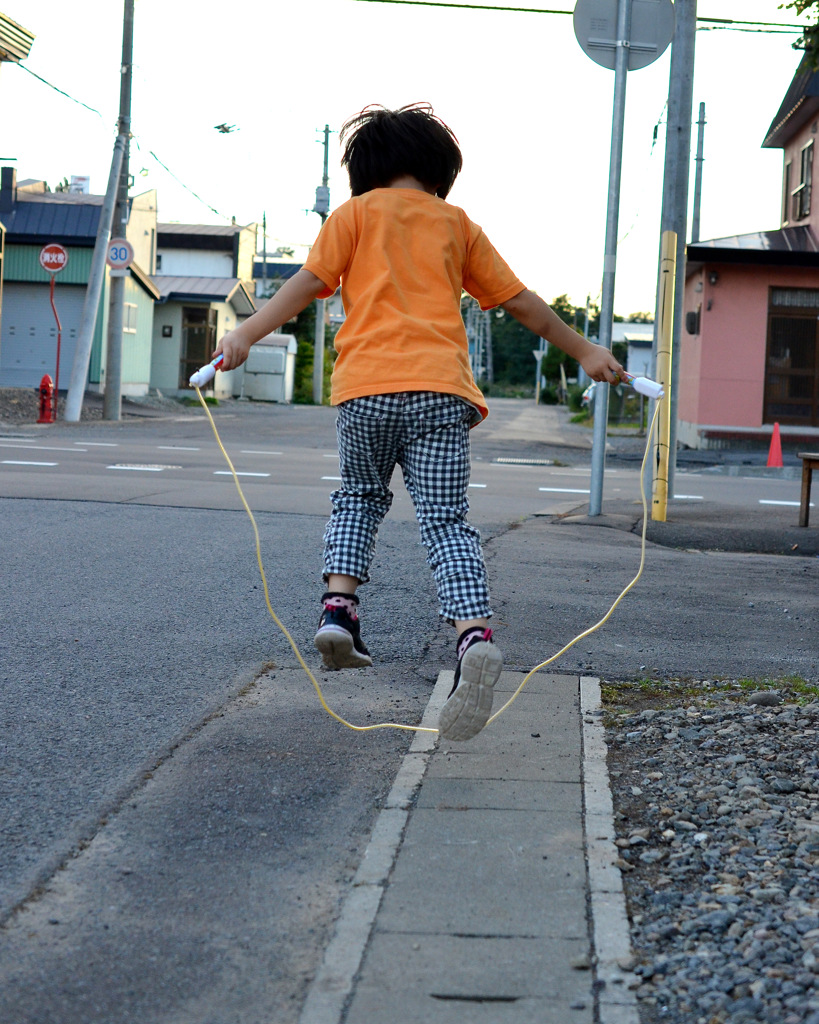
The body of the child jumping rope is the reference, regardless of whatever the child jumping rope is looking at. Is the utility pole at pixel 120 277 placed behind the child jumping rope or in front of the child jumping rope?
in front

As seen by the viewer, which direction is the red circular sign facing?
toward the camera

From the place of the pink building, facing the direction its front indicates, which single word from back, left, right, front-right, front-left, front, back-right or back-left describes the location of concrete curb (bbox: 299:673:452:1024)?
front

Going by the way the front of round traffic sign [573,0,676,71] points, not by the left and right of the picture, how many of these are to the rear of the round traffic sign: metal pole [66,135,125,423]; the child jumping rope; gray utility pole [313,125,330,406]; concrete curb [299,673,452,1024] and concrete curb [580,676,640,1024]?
3

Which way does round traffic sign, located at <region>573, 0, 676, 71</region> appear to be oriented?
away from the camera

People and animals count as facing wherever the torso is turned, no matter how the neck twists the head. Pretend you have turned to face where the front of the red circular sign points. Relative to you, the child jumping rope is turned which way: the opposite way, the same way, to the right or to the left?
the opposite way

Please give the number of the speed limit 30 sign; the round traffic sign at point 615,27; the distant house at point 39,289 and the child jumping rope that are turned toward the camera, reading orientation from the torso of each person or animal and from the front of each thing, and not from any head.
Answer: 2

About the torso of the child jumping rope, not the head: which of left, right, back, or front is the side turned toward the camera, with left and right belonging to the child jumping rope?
back

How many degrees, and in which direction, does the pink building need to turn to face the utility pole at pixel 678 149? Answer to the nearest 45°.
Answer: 0° — it already faces it

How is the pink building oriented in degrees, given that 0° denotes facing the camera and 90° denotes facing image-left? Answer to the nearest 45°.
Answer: approximately 0°

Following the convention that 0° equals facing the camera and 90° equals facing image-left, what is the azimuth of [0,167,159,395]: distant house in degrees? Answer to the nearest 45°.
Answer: approximately 0°

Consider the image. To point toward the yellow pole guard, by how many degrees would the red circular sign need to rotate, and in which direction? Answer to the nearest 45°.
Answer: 0° — it already faces it
